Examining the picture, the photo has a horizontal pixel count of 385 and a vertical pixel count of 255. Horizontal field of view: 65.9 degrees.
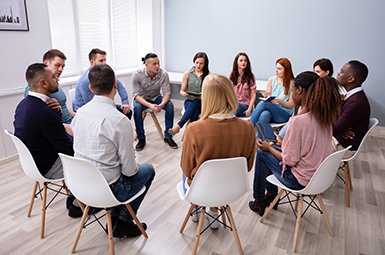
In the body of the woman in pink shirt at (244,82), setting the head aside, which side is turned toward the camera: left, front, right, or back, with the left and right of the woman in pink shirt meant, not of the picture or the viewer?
front

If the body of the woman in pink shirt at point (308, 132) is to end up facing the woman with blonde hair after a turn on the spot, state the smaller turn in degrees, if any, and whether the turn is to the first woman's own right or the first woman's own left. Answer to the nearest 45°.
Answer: approximately 90° to the first woman's own left

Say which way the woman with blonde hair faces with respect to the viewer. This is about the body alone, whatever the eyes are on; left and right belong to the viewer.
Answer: facing away from the viewer

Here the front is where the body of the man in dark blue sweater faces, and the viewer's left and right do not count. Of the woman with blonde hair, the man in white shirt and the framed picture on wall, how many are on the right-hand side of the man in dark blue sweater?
2

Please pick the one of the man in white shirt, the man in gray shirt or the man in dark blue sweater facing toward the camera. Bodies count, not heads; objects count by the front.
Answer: the man in gray shirt

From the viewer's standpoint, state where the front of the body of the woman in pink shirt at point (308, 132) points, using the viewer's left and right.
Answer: facing away from the viewer and to the left of the viewer

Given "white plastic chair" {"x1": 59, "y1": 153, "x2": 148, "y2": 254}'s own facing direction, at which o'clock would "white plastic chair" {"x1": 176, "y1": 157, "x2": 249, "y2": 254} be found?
"white plastic chair" {"x1": 176, "y1": 157, "x2": 249, "y2": 254} is roughly at 2 o'clock from "white plastic chair" {"x1": 59, "y1": 153, "x2": 148, "y2": 254}.

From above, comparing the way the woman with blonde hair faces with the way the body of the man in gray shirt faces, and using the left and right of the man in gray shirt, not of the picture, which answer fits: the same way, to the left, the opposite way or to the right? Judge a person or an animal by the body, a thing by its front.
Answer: the opposite way

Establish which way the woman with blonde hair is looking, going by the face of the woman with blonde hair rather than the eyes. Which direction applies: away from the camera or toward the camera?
away from the camera

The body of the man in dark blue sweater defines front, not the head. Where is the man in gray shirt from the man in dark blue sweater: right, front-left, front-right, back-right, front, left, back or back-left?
front

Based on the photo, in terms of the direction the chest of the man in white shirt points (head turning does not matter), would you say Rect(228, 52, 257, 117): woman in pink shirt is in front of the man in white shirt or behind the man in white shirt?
in front

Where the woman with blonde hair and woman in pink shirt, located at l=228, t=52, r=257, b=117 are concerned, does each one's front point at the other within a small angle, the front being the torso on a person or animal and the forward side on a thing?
yes

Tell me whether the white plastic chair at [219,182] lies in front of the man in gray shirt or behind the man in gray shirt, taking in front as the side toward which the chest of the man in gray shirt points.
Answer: in front

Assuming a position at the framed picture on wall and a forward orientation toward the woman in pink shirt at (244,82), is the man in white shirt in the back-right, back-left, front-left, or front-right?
front-right

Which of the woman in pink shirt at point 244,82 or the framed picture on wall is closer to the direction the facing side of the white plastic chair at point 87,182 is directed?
the woman in pink shirt

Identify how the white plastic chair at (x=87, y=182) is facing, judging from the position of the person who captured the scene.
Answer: facing away from the viewer and to the right of the viewer

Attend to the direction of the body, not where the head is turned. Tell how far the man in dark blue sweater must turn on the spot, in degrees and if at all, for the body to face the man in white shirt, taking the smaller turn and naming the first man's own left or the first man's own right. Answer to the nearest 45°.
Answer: approximately 90° to the first man's own right
